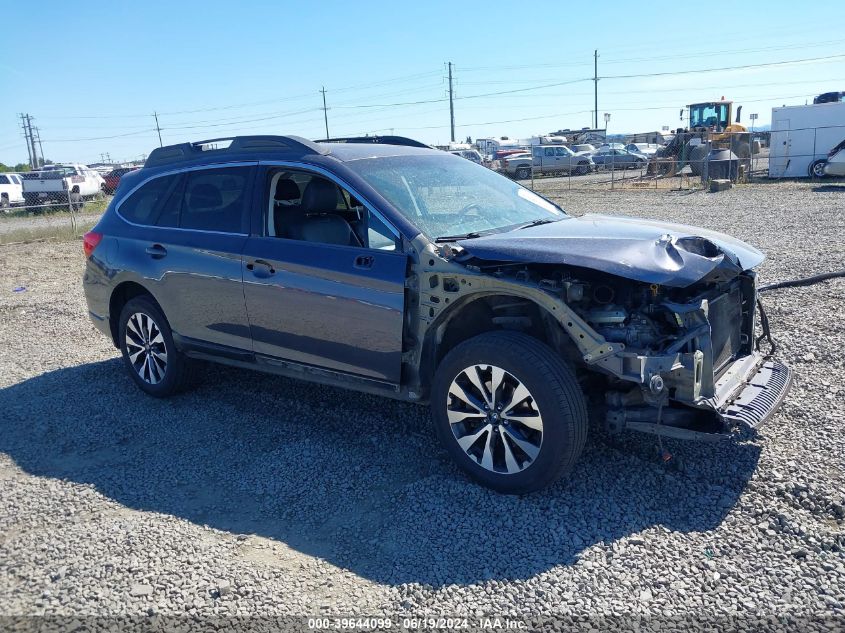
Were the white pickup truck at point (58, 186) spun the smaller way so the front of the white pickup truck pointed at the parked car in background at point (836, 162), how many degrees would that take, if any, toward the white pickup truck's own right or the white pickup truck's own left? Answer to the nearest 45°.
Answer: approximately 90° to the white pickup truck's own right

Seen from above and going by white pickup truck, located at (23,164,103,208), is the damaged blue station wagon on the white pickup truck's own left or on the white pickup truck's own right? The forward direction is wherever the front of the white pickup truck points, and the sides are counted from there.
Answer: on the white pickup truck's own right

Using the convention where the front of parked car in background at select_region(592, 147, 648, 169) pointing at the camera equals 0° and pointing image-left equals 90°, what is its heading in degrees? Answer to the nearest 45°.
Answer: approximately 270°

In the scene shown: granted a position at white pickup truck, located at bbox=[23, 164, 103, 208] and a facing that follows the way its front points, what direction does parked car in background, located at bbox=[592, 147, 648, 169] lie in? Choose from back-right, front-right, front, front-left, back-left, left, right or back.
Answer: front-right
